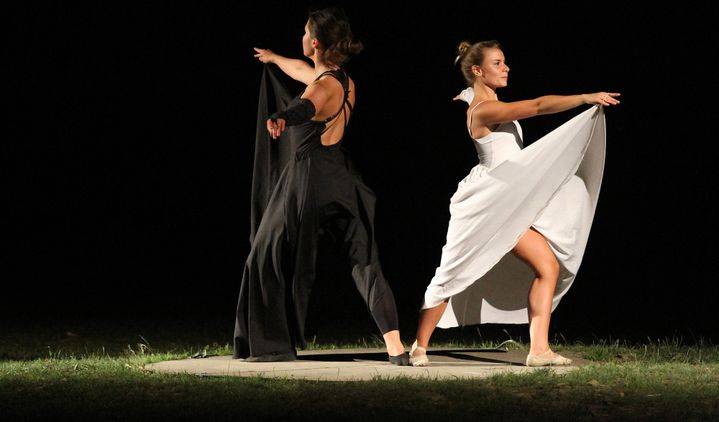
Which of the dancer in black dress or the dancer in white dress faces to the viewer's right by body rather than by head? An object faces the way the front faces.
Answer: the dancer in white dress

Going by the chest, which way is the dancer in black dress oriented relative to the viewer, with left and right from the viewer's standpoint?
facing away from the viewer and to the left of the viewer

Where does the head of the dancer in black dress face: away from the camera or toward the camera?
away from the camera

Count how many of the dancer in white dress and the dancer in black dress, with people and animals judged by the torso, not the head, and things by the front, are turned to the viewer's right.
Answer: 1

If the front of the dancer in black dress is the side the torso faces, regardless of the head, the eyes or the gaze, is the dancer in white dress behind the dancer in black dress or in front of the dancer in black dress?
behind

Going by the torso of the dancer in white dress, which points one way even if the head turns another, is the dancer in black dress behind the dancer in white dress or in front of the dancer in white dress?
behind

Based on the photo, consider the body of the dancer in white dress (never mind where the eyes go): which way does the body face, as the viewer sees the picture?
to the viewer's right

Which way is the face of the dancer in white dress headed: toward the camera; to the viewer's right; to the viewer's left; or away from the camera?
to the viewer's right
